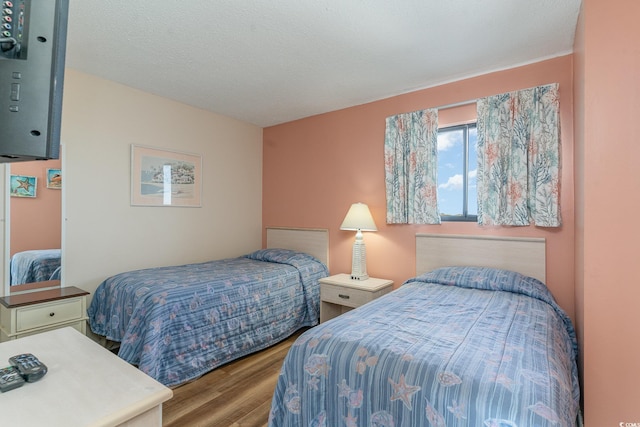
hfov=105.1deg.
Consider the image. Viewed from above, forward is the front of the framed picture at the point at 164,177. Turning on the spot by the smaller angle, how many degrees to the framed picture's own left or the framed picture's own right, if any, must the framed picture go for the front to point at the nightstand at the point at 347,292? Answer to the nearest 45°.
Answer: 0° — it already faces it

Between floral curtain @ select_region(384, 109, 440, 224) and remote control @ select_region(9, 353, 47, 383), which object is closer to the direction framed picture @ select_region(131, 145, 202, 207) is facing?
the floral curtain

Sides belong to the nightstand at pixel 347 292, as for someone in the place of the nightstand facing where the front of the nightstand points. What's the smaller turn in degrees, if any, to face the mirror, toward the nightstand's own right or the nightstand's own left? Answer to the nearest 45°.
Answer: approximately 45° to the nightstand's own right

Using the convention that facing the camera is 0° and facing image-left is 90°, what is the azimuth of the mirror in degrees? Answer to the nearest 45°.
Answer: approximately 315°

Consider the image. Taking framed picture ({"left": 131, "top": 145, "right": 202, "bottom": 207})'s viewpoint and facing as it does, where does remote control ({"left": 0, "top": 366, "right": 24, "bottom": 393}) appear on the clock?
The remote control is roughly at 2 o'clock from the framed picture.
